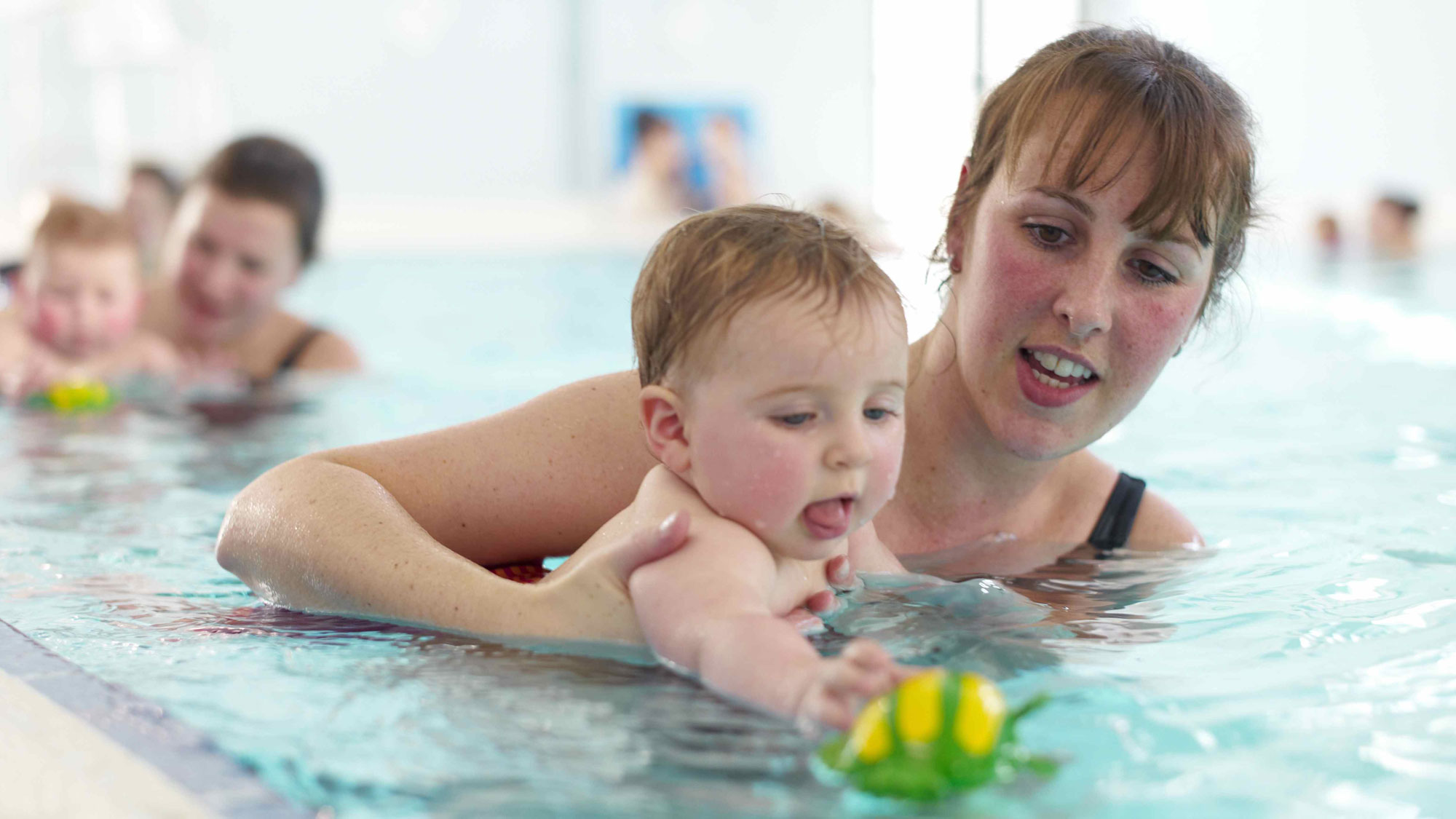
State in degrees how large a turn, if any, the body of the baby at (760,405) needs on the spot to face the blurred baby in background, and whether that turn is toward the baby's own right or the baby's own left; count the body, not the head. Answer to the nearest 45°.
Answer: approximately 180°

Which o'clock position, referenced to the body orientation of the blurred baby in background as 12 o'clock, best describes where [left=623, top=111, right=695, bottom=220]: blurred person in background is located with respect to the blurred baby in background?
The blurred person in background is roughly at 7 o'clock from the blurred baby in background.

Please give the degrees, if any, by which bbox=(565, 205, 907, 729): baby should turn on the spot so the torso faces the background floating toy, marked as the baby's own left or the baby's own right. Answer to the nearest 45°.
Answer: approximately 180°

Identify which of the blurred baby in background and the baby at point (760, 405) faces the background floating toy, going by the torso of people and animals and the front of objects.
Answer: the blurred baby in background

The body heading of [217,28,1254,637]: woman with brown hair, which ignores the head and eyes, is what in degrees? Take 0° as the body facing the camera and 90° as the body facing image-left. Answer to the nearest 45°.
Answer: approximately 0°
